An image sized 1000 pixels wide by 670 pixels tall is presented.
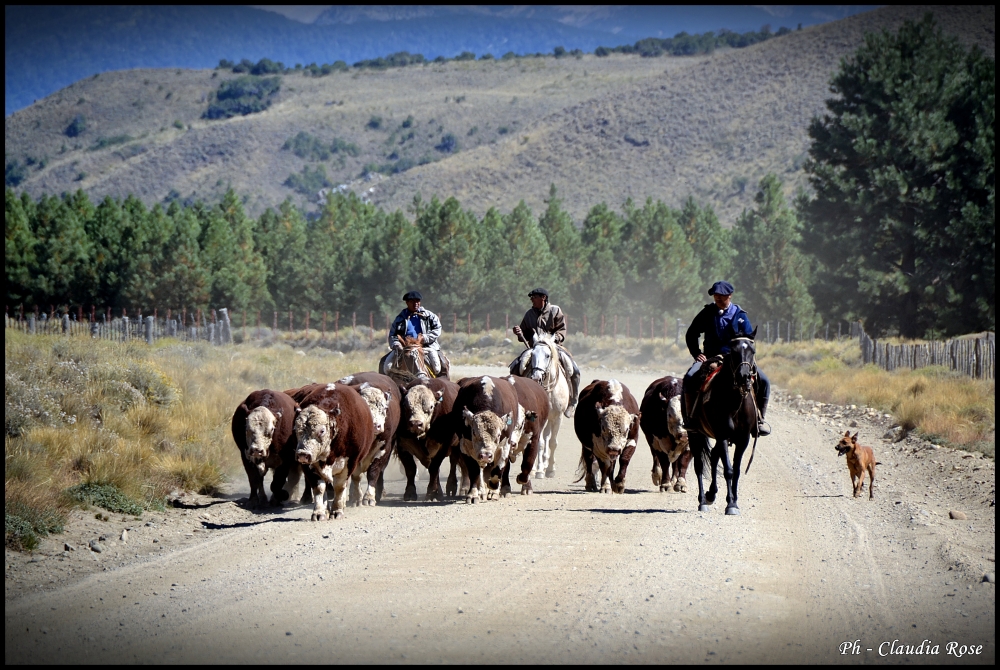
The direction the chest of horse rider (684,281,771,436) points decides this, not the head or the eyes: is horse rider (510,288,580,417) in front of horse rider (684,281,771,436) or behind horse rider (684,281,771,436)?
behind

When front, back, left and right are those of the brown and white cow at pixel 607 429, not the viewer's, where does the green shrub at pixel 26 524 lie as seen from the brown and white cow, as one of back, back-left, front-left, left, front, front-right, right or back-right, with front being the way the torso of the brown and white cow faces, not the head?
front-right

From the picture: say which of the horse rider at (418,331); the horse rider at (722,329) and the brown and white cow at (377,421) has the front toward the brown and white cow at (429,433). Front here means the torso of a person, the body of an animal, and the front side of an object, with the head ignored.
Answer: the horse rider at (418,331)

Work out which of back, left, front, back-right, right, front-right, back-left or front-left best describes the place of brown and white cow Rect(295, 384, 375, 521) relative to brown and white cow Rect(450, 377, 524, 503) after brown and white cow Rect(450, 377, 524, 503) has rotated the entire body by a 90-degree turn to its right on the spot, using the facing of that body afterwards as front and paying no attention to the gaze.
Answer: front-left

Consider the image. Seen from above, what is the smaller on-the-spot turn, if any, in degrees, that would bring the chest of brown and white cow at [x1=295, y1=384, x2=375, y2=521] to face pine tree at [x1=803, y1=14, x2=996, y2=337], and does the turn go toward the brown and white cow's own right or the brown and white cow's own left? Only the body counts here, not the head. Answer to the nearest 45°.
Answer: approximately 180°

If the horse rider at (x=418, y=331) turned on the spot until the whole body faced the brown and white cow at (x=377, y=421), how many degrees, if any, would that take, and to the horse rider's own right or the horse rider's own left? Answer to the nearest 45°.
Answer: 0° — they already face it

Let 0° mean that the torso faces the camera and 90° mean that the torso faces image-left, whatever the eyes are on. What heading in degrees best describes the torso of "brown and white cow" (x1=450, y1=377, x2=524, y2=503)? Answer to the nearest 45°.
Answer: approximately 0°

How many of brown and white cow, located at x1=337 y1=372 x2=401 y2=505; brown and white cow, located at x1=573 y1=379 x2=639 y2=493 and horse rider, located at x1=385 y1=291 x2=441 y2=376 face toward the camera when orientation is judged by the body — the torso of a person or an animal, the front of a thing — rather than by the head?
3

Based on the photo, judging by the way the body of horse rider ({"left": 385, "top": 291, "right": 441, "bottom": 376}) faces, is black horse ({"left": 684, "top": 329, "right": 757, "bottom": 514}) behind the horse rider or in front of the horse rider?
in front

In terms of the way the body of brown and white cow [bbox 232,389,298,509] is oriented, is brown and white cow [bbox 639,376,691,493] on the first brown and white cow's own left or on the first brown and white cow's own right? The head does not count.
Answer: on the first brown and white cow's own left

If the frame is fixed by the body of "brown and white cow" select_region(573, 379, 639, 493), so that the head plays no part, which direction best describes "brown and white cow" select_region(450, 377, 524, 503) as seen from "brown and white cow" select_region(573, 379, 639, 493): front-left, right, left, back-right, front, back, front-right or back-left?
front-right

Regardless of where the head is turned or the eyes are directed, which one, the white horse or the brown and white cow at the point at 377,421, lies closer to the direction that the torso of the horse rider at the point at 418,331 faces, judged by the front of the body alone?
the brown and white cow

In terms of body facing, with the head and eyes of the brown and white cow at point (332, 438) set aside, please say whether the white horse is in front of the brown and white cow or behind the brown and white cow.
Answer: behind

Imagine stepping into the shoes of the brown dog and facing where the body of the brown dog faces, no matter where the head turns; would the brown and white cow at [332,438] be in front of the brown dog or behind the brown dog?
in front
